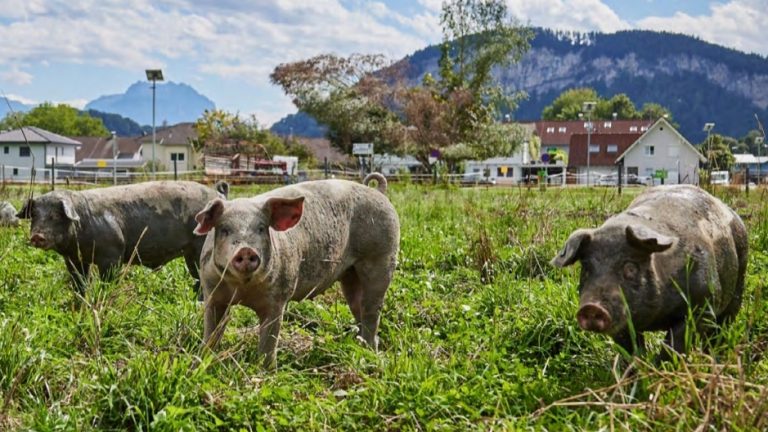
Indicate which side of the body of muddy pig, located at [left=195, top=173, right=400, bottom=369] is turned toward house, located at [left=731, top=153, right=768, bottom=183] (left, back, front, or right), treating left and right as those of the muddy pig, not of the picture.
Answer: back

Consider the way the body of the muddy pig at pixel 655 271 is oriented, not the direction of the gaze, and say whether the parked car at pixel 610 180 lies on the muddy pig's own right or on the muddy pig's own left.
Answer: on the muddy pig's own right

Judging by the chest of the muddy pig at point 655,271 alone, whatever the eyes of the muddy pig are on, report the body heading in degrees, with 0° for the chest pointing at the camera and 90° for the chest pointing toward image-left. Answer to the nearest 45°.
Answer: approximately 45°

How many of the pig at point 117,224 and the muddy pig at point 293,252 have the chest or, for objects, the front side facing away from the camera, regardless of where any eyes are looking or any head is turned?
0

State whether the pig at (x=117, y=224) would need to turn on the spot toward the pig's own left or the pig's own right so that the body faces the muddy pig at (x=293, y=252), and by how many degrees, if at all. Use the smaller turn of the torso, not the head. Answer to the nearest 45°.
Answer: approximately 90° to the pig's own left

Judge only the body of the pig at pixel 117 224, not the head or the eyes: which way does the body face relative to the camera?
to the viewer's left

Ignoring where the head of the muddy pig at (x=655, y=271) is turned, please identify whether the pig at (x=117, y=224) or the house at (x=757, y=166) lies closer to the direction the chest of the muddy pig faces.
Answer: the pig

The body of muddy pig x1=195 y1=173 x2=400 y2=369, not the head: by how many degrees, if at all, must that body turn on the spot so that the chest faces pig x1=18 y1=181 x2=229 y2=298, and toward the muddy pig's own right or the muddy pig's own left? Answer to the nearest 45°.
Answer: approximately 90° to the muddy pig's own right

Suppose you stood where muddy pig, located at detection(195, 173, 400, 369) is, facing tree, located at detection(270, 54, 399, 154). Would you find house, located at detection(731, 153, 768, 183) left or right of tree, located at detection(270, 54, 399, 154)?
right

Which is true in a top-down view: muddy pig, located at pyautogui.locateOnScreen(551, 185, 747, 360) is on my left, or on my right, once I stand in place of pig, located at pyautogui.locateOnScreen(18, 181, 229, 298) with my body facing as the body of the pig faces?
on my left

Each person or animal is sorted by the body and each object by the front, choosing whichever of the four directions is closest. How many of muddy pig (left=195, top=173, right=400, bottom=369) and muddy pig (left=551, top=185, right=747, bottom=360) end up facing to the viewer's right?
0

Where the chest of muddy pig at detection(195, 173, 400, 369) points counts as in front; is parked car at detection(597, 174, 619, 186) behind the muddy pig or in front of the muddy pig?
behind

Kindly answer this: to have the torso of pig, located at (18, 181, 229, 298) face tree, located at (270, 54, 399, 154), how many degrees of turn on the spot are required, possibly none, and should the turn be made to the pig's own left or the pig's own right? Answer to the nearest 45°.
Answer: approximately 90° to the pig's own right
